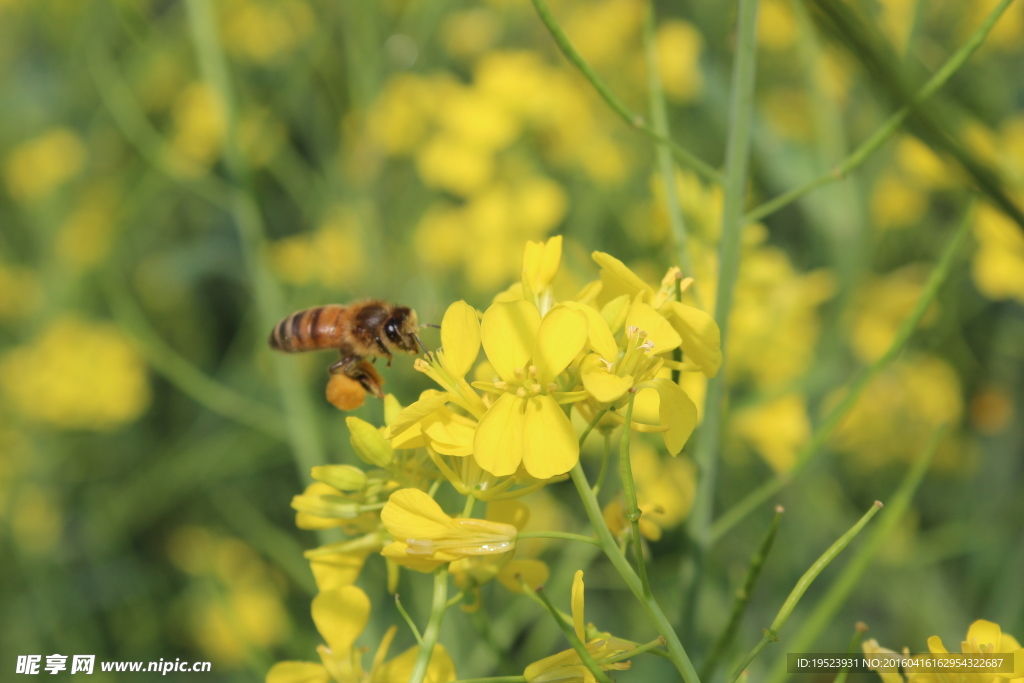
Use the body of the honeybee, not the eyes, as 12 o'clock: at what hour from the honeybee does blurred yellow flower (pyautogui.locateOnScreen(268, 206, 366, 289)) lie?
The blurred yellow flower is roughly at 9 o'clock from the honeybee.

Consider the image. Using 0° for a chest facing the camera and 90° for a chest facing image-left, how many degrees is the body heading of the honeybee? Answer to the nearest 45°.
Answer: approximately 270°

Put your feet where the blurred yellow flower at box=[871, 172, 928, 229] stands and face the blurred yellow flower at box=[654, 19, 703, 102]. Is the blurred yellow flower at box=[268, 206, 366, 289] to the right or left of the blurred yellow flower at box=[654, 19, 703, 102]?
left

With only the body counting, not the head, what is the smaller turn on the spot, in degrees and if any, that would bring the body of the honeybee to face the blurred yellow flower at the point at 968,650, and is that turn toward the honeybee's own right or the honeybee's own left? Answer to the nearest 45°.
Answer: approximately 45° to the honeybee's own right

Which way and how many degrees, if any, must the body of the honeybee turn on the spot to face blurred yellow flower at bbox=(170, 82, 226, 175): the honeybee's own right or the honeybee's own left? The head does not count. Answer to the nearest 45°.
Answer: approximately 90° to the honeybee's own left
